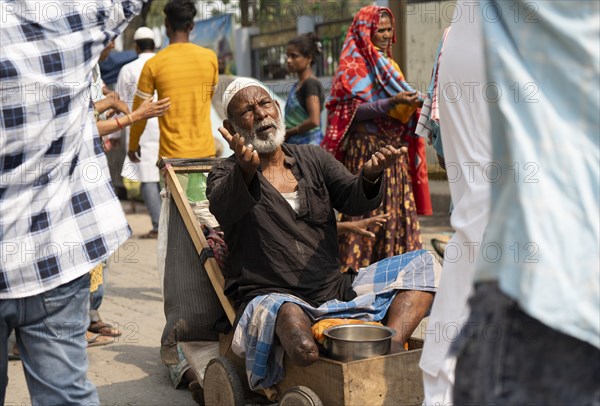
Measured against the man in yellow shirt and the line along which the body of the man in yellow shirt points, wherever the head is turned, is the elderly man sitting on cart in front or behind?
behind

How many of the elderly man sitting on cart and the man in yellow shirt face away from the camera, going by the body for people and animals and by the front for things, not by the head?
1

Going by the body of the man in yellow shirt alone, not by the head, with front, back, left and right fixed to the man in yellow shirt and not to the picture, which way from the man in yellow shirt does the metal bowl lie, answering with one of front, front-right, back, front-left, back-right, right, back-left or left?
back

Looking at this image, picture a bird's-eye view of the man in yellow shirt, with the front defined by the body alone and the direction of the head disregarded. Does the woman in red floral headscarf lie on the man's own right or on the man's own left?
on the man's own right

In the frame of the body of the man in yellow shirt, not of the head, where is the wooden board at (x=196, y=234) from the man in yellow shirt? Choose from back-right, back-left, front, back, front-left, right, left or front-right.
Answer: back

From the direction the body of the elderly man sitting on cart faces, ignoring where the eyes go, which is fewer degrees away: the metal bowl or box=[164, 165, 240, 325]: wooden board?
the metal bowl

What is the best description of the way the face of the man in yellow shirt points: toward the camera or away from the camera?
away from the camera

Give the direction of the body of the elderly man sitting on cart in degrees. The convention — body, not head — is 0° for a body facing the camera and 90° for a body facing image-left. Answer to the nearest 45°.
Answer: approximately 315°

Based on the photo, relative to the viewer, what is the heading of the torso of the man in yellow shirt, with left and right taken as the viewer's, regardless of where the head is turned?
facing away from the viewer

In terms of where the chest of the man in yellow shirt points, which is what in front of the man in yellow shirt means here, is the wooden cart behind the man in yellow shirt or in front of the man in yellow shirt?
behind

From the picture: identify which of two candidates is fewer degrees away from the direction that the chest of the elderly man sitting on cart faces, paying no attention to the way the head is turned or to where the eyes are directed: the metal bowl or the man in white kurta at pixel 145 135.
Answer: the metal bowl

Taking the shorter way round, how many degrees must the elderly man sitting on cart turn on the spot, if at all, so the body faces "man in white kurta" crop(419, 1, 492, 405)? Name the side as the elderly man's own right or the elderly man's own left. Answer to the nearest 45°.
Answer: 0° — they already face them

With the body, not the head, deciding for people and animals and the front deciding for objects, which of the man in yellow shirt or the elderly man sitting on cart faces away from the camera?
the man in yellow shirt
